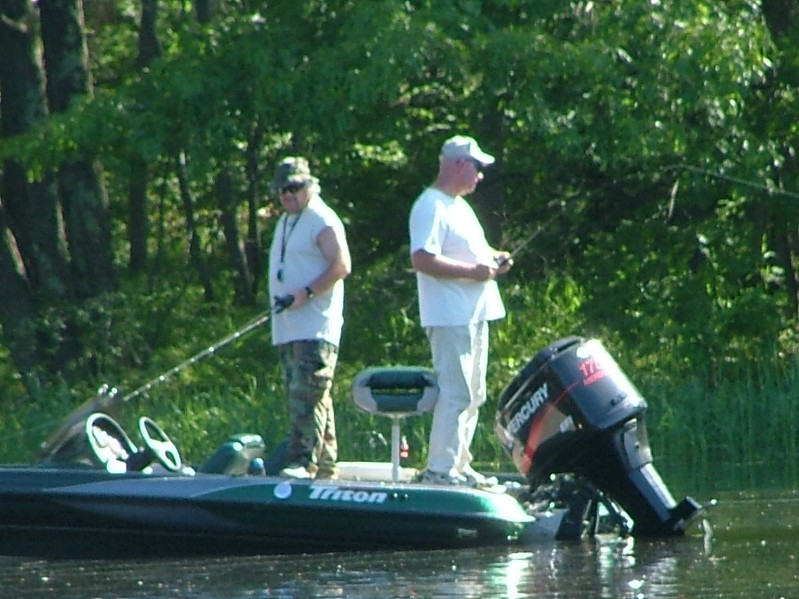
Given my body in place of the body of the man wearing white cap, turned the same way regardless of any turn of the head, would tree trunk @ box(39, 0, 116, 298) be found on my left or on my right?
on my left

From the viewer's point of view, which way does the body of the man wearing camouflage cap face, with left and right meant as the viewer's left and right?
facing the viewer and to the left of the viewer

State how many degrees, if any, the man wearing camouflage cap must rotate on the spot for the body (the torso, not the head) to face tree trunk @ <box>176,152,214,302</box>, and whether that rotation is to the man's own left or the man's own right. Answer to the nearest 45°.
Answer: approximately 135° to the man's own right

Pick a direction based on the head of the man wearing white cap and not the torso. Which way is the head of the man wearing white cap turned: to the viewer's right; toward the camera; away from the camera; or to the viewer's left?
to the viewer's right

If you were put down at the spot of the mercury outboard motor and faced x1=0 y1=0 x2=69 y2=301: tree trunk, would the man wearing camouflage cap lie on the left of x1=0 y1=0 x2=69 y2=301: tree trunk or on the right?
left

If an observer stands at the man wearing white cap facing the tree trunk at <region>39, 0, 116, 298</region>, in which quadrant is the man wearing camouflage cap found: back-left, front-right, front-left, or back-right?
front-left

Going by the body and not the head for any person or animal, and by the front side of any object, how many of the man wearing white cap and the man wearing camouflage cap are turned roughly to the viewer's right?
1

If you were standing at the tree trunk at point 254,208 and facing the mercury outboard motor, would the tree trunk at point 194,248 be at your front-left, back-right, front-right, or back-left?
back-right

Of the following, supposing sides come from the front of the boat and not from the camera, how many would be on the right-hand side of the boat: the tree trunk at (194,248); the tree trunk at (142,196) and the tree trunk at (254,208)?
3

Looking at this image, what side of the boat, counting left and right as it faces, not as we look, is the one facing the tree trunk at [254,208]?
right

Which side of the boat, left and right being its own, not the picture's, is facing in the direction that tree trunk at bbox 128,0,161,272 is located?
right

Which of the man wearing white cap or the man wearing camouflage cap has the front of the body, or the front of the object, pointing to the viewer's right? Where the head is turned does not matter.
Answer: the man wearing white cap

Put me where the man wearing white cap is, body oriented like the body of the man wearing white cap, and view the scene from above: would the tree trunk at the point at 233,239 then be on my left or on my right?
on my left

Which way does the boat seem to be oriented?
to the viewer's left

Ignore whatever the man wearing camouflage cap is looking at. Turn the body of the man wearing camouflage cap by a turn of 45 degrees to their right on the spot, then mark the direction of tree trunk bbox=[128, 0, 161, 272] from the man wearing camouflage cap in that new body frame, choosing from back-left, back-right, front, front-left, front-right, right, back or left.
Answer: right

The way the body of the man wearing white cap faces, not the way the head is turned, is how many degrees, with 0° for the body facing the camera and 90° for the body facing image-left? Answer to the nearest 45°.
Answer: approximately 270°
